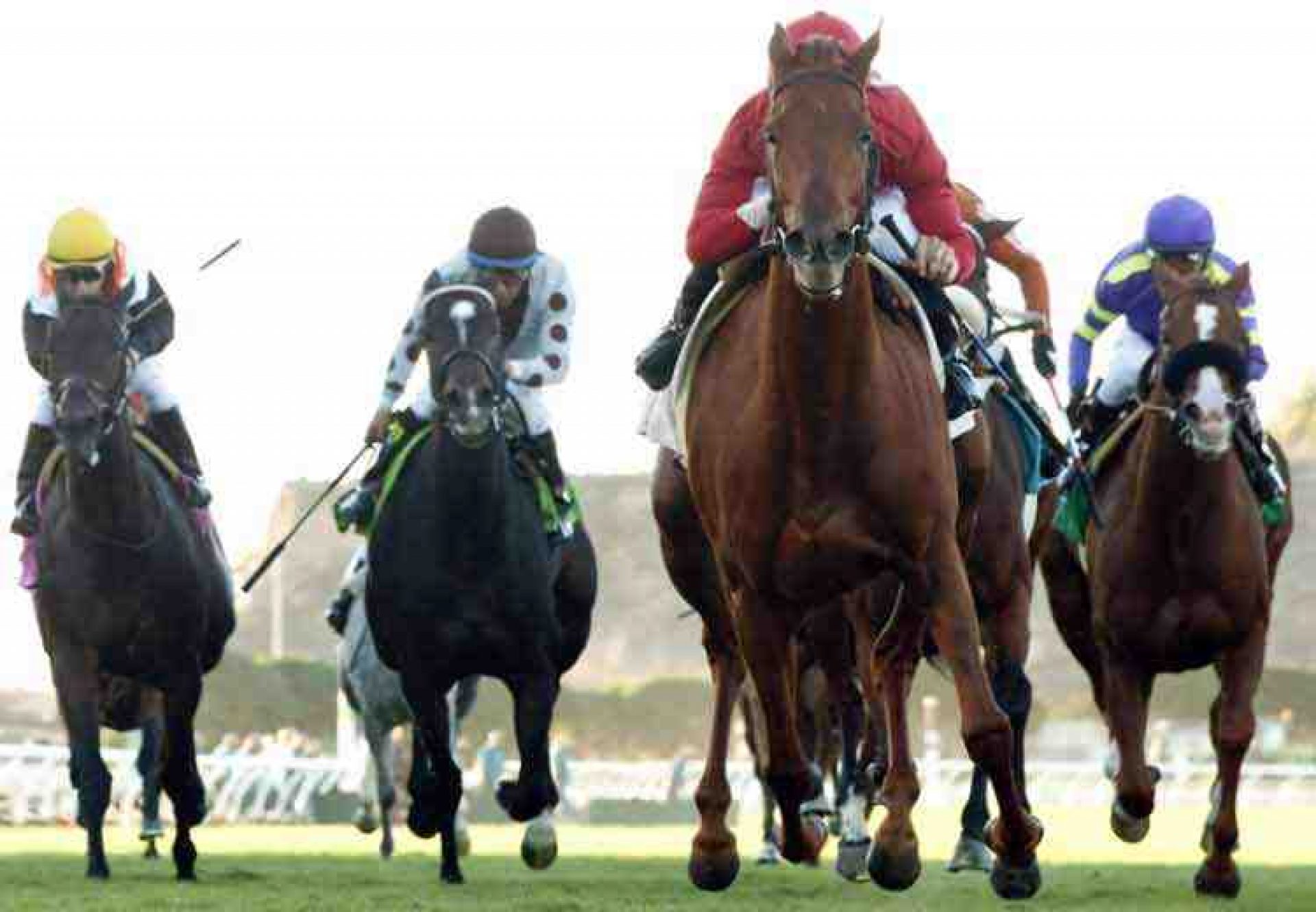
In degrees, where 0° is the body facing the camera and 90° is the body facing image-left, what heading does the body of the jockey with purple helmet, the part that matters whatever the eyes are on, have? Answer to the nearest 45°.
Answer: approximately 0°

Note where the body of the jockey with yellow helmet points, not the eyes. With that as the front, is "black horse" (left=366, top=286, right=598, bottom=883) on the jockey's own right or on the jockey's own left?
on the jockey's own left

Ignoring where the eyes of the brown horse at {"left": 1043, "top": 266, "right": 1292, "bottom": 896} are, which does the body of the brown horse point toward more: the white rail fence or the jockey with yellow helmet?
the jockey with yellow helmet

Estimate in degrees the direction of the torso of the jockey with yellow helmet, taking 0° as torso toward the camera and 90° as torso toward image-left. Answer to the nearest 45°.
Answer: approximately 0°

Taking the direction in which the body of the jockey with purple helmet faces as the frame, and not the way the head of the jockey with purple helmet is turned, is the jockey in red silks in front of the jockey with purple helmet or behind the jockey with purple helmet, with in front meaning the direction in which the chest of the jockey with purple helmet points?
in front

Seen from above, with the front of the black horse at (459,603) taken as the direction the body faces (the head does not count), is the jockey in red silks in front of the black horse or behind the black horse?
in front

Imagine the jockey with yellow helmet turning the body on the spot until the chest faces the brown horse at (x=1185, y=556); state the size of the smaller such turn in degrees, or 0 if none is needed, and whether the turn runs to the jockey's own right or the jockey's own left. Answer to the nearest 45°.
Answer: approximately 45° to the jockey's own left
